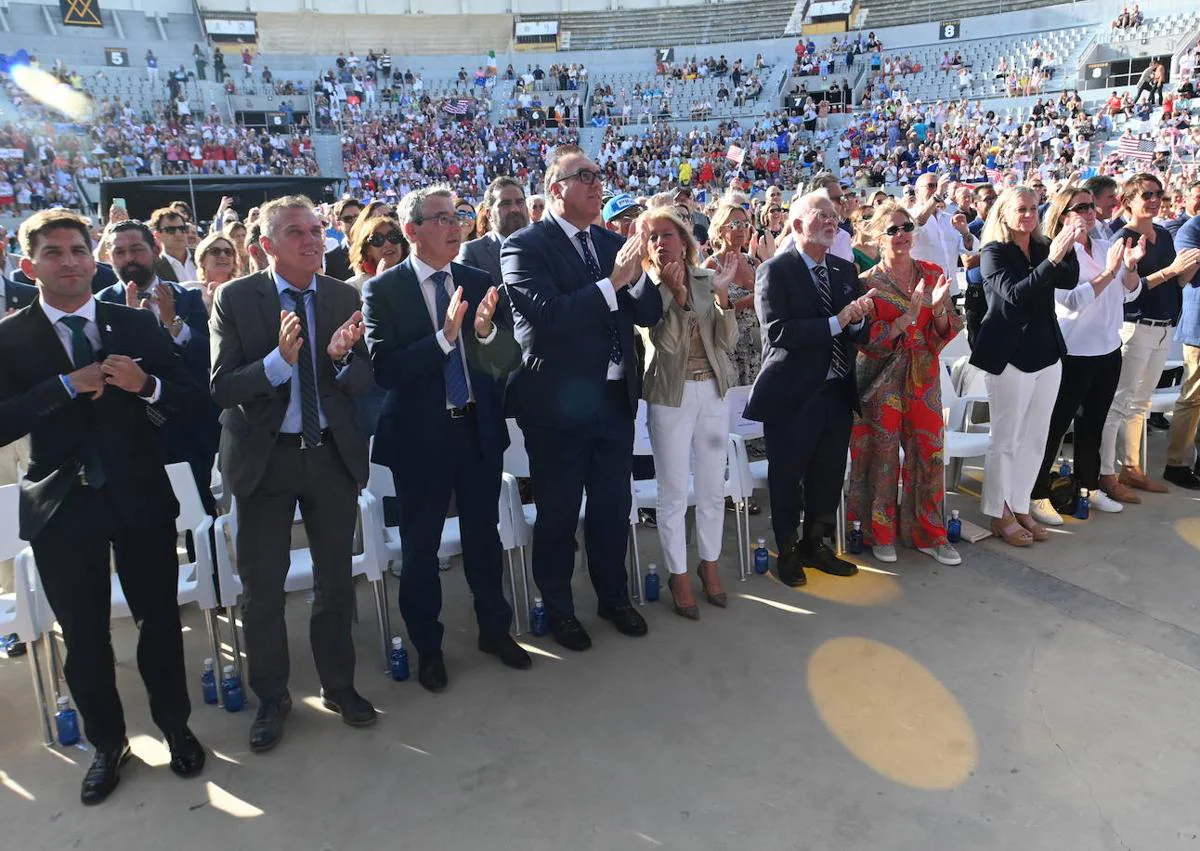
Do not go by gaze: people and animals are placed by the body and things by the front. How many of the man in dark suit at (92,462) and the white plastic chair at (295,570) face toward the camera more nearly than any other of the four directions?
2

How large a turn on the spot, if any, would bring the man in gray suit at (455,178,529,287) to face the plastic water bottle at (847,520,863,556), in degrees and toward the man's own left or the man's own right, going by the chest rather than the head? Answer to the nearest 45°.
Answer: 0° — they already face it

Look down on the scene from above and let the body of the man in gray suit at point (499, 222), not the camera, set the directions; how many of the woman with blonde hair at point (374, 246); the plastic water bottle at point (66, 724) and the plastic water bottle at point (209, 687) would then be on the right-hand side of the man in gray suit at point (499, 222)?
3

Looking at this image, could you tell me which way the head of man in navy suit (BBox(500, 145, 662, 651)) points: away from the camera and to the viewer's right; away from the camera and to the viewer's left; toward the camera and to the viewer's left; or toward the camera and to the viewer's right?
toward the camera and to the viewer's right

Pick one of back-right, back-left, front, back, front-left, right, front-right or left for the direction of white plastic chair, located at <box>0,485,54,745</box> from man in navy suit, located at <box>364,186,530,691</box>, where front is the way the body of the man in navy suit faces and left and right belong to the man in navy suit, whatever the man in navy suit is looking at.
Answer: back-right

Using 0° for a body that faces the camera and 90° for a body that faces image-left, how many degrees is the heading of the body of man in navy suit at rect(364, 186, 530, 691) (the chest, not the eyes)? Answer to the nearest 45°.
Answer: approximately 315°
